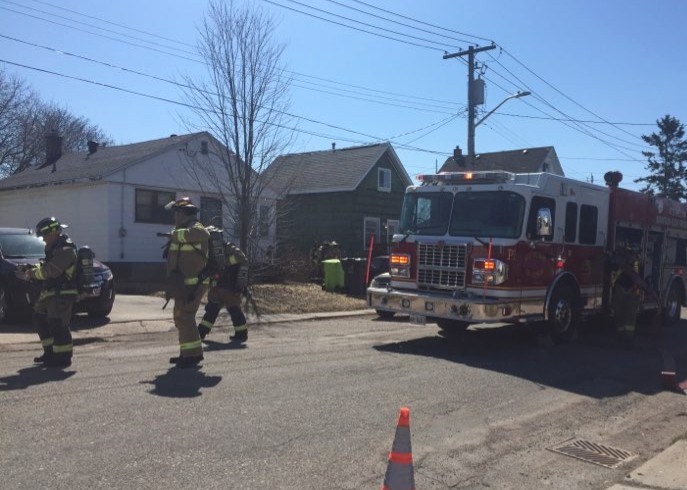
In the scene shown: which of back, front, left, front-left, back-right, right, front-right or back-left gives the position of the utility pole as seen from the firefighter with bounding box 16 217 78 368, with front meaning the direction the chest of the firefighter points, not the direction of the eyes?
back-right

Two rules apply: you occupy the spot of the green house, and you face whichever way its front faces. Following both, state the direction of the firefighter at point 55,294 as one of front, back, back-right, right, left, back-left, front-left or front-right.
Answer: front-right

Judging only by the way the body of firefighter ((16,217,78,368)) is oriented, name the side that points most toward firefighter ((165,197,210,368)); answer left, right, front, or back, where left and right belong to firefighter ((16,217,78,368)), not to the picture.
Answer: back

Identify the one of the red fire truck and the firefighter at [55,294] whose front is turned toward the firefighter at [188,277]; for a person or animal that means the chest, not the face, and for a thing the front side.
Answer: the red fire truck

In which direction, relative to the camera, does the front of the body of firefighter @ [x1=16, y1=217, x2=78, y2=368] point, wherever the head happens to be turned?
to the viewer's left

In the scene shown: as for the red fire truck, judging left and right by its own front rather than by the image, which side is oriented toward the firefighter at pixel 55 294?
front

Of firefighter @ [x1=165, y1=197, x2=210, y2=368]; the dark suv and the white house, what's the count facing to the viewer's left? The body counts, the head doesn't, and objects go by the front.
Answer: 1

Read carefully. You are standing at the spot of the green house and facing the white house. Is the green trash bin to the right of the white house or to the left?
left

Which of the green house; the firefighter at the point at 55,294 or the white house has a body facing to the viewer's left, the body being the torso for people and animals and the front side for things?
the firefighter

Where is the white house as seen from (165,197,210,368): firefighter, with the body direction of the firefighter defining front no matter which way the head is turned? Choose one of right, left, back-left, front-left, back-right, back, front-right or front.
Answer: right

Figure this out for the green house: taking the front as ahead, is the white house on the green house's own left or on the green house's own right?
on the green house's own right

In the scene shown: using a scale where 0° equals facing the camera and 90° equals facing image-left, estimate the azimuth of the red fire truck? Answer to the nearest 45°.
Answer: approximately 45°
